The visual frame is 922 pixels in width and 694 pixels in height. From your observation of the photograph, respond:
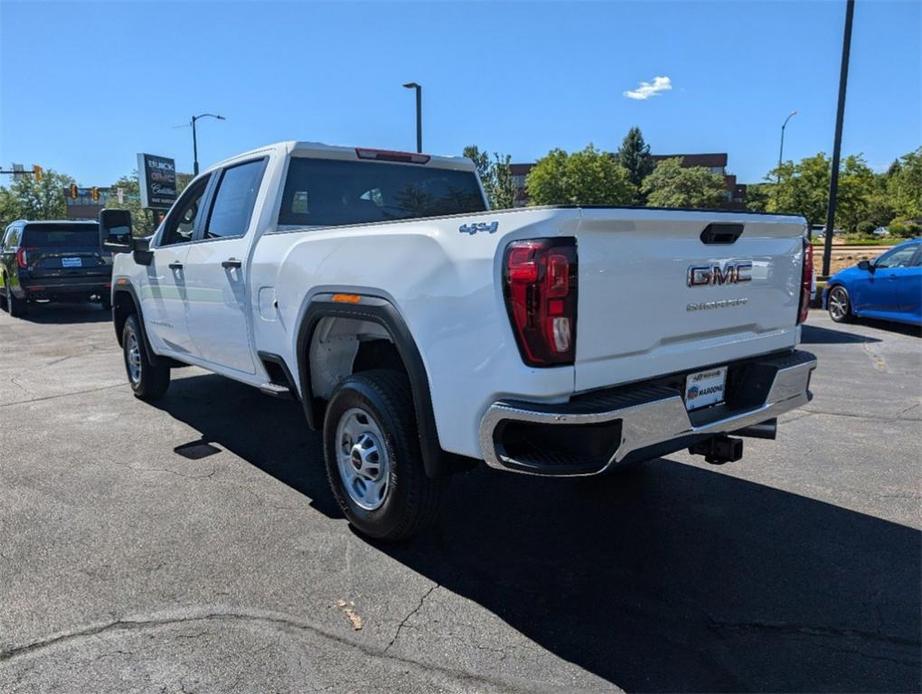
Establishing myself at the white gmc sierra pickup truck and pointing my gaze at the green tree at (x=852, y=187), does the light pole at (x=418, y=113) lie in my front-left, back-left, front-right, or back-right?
front-left

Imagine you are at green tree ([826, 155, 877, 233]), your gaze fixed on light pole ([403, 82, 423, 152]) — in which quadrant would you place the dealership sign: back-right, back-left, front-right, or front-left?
front-right

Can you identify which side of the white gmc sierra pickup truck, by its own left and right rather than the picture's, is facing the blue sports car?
right

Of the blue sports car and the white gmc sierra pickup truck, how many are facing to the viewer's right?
0

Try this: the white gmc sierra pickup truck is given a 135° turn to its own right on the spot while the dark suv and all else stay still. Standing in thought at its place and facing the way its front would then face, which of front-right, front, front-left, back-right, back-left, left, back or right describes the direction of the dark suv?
back-left

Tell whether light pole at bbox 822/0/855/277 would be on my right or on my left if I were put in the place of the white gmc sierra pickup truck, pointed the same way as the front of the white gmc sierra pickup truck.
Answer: on my right

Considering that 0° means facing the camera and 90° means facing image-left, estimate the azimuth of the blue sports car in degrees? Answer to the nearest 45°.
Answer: approximately 135°

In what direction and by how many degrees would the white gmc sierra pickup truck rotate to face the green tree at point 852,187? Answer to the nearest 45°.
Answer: approximately 90° to its right

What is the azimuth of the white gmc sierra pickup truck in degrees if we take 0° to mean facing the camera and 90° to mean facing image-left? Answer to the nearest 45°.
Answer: approximately 135°
